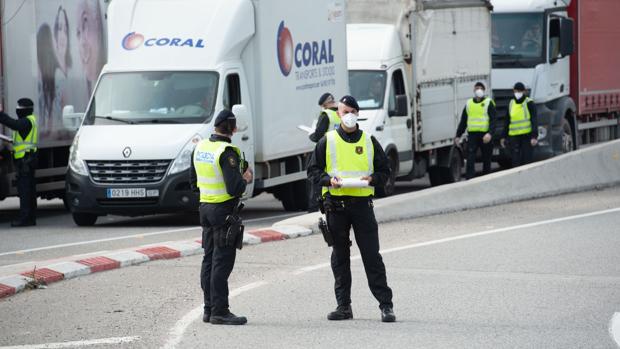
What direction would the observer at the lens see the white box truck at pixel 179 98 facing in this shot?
facing the viewer and to the left of the viewer

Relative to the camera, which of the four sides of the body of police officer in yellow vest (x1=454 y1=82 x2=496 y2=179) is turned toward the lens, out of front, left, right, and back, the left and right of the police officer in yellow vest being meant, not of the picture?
front

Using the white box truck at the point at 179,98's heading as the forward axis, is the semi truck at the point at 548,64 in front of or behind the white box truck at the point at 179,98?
behind

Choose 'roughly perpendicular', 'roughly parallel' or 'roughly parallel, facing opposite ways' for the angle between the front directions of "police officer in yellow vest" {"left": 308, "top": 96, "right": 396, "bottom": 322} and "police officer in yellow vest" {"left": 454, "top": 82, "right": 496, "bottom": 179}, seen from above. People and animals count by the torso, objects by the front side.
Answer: roughly parallel

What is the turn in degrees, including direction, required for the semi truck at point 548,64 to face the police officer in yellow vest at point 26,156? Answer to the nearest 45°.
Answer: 0° — it already faces them

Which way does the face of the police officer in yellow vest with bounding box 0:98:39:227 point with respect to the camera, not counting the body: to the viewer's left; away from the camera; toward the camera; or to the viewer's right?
to the viewer's left

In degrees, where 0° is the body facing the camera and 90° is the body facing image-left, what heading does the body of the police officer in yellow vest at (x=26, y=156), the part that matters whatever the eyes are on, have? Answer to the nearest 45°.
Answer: approximately 90°

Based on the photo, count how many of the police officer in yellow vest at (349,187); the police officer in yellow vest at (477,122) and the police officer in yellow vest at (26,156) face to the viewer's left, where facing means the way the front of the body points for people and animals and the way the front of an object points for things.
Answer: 1

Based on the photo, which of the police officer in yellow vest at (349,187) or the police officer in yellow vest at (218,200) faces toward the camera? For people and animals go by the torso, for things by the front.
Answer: the police officer in yellow vest at (349,187)
